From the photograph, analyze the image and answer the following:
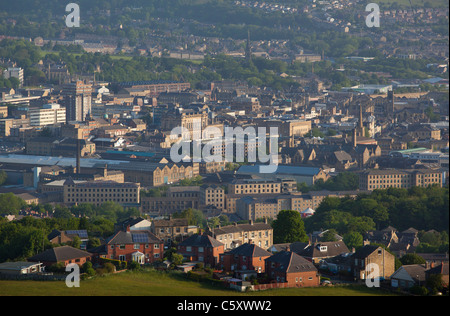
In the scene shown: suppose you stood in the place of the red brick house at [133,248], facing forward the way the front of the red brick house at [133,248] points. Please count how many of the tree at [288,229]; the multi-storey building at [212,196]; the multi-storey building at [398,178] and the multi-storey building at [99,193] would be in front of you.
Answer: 0

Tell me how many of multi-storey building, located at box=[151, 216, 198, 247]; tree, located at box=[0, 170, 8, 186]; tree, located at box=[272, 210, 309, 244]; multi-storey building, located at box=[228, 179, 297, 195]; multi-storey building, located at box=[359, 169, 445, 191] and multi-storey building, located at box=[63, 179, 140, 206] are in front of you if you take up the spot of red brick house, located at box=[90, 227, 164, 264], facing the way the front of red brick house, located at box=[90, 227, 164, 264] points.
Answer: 0

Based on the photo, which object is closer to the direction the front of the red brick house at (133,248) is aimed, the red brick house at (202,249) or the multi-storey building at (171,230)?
the red brick house

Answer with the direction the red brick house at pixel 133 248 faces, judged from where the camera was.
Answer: facing the viewer

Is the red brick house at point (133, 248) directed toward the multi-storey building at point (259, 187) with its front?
no

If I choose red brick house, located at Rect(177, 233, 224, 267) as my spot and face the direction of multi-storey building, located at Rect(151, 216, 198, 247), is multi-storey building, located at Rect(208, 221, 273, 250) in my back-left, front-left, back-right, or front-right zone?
front-right

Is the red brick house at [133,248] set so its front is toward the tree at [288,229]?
no

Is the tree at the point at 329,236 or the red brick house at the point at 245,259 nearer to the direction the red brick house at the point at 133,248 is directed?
the red brick house

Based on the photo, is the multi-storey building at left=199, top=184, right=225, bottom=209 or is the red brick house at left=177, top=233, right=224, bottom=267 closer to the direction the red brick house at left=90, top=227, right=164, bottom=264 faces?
the red brick house

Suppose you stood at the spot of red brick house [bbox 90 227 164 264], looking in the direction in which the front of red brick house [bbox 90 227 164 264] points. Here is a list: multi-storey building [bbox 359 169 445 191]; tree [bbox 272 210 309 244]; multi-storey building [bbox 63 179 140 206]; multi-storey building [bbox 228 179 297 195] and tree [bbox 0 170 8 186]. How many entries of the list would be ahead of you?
0

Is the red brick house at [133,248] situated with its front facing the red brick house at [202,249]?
no

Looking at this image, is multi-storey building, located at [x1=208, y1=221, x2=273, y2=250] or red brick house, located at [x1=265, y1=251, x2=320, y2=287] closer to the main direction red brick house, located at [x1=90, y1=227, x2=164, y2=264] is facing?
the red brick house

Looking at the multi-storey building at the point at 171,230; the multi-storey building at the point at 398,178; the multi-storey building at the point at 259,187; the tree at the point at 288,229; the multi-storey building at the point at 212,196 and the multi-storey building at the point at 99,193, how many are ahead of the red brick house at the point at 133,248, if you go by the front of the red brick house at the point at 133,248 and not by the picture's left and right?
0

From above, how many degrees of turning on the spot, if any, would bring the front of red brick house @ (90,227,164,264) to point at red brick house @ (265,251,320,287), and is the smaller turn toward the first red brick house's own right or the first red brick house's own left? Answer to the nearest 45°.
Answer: approximately 45° to the first red brick house's own left

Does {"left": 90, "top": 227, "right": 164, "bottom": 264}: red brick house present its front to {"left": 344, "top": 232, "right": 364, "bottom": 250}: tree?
no

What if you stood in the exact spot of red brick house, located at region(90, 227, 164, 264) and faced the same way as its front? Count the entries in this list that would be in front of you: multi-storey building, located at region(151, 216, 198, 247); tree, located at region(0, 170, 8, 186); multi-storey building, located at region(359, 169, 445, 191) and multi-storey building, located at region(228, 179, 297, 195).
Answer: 0

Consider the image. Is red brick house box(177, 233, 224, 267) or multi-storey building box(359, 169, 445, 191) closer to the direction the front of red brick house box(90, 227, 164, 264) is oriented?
the red brick house

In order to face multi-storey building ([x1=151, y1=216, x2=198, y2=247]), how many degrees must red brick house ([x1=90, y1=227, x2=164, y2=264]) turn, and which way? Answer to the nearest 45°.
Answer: approximately 135° to its left

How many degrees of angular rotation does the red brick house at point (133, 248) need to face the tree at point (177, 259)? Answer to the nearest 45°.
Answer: approximately 45° to its left

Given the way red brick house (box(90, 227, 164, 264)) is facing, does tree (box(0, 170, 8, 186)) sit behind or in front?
behind
